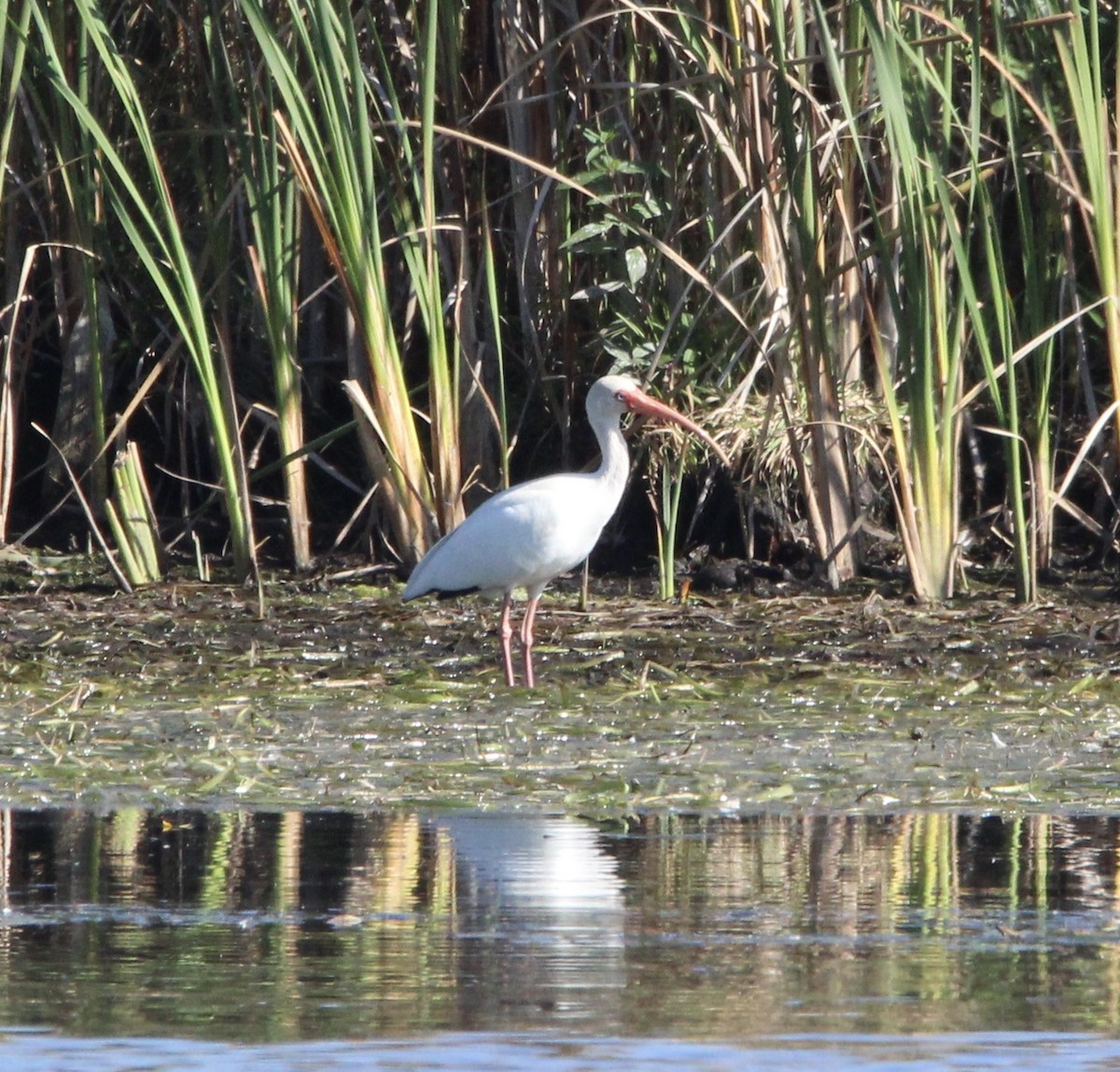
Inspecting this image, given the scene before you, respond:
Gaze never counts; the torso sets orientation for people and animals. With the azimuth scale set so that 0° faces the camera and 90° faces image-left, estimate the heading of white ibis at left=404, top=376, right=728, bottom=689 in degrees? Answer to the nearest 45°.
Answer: approximately 270°
